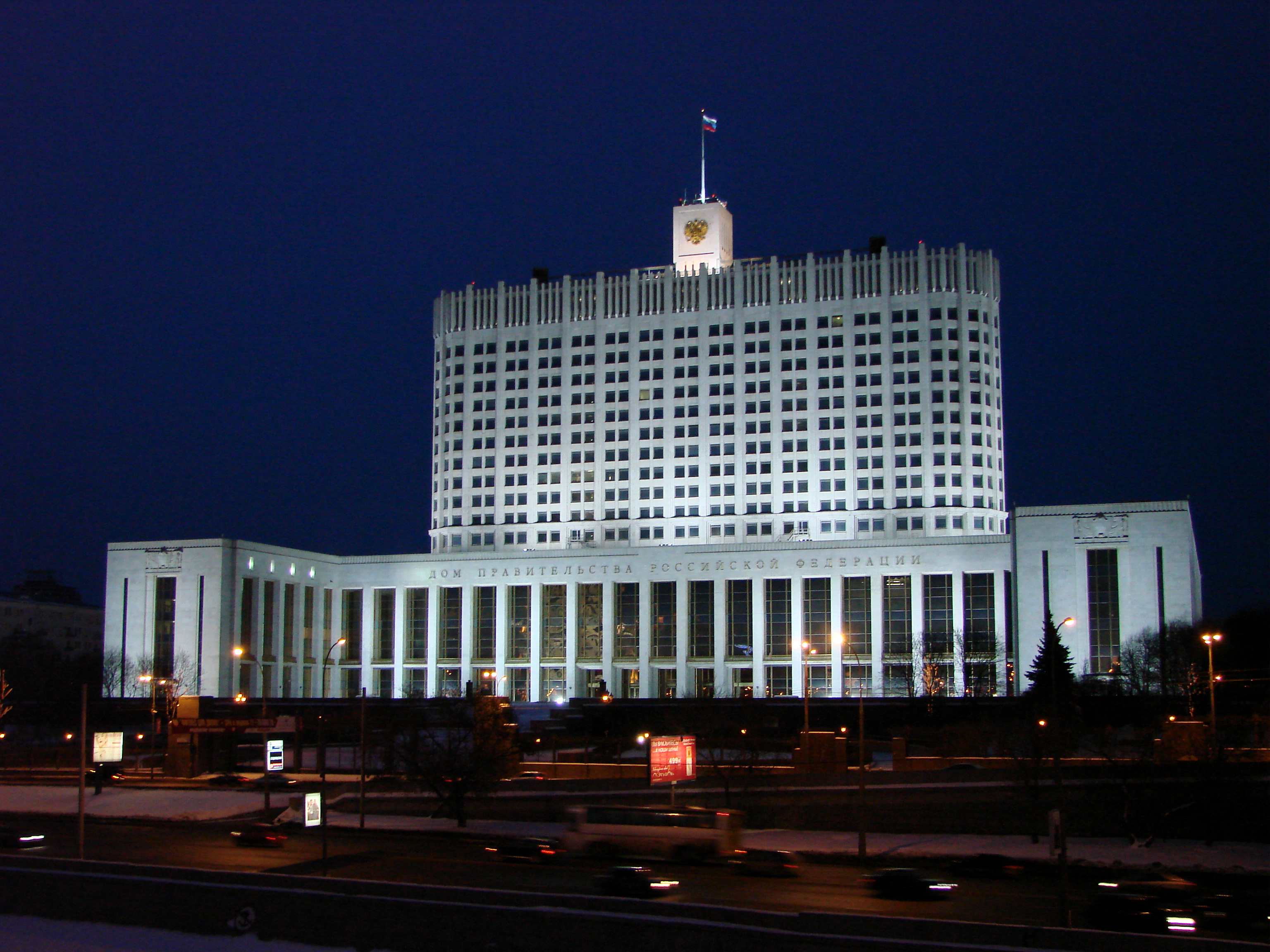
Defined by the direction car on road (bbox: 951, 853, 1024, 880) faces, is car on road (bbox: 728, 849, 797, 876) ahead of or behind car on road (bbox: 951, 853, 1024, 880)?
ahead

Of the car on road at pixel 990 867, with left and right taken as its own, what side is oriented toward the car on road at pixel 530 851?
front

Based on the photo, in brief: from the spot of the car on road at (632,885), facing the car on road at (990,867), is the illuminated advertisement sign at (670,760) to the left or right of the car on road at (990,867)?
left

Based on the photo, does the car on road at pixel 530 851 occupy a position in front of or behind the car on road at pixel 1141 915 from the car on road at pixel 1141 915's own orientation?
behind

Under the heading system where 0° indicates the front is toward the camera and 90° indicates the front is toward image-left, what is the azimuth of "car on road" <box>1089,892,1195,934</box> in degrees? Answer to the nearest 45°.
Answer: approximately 270°

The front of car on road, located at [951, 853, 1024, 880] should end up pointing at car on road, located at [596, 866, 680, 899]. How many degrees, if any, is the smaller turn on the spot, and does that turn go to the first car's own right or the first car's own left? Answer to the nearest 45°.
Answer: approximately 45° to the first car's own left
